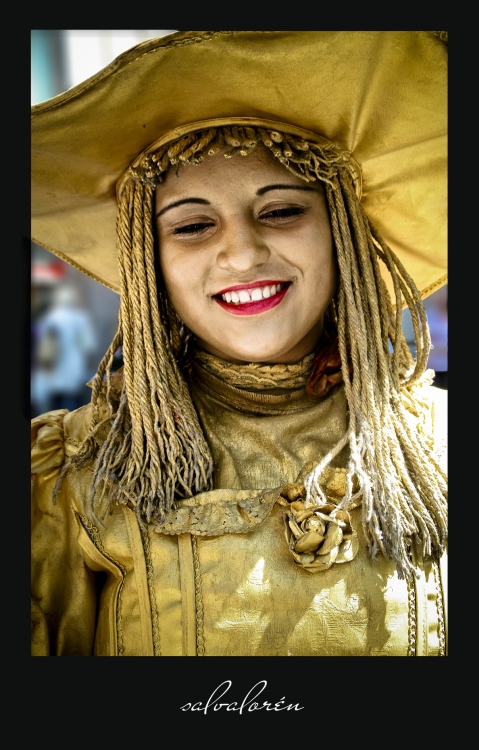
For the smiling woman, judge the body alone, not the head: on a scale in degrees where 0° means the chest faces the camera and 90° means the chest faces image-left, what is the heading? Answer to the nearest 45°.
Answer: approximately 0°
